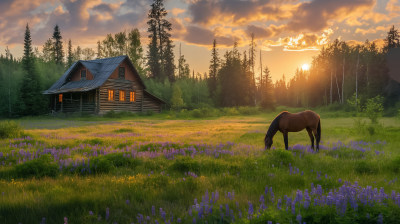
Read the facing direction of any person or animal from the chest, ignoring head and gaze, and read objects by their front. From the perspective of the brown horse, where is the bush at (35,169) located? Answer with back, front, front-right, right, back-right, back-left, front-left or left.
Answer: front-left

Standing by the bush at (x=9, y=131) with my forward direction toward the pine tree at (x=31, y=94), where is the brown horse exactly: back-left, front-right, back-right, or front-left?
back-right

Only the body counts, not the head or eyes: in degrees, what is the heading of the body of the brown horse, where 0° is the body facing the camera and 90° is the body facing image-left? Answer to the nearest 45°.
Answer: approximately 90°

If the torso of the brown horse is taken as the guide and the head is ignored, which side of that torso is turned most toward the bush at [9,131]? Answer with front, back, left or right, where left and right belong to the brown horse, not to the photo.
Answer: front
